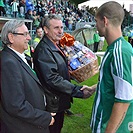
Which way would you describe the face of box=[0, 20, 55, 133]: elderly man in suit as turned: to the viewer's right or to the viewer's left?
to the viewer's right

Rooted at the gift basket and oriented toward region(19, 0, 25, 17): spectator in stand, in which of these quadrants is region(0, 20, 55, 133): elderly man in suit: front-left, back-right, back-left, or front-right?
back-left

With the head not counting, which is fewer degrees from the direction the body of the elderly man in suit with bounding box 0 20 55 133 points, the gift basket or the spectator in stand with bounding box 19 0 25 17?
the gift basket

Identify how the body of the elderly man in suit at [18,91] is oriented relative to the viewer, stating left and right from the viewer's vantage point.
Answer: facing to the right of the viewer

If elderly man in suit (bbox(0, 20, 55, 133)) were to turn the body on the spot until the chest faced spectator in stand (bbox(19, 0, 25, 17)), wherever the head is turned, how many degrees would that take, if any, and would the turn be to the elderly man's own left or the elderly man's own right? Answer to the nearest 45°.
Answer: approximately 90° to the elderly man's own left

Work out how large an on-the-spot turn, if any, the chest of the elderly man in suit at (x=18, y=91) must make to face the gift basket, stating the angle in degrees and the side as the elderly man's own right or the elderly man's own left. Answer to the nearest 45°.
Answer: approximately 45° to the elderly man's own left
